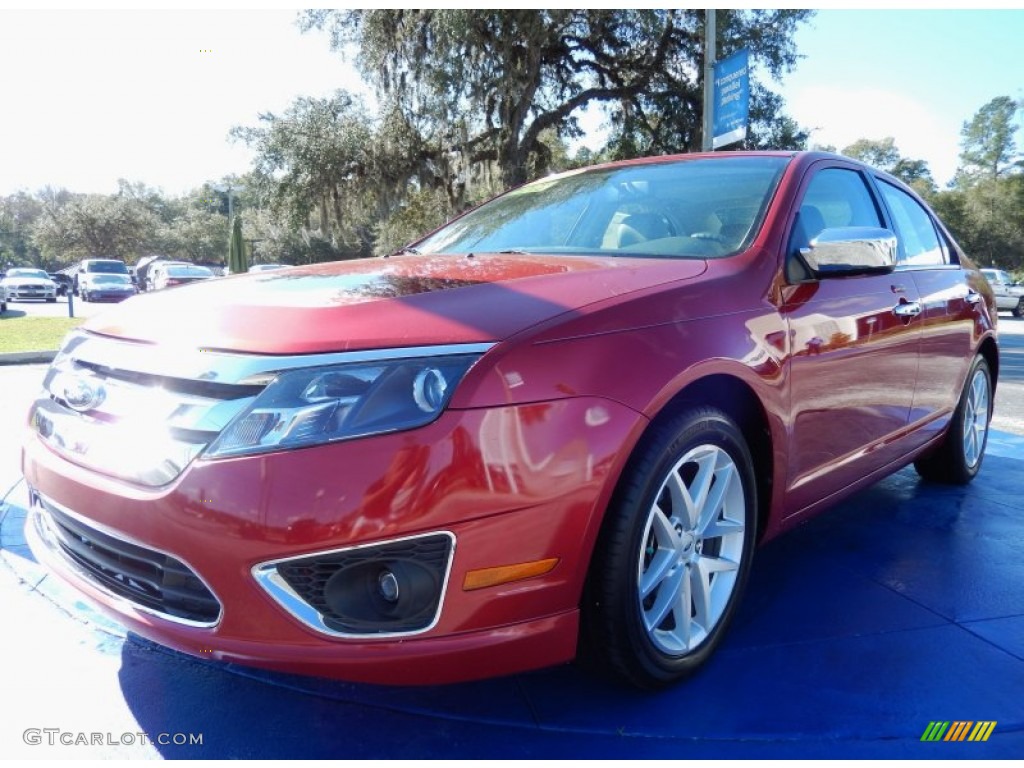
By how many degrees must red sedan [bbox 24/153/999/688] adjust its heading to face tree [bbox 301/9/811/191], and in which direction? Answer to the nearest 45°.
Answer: approximately 135° to its right

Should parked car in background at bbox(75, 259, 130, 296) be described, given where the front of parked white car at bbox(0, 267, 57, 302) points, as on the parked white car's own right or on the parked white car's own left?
on the parked white car's own left

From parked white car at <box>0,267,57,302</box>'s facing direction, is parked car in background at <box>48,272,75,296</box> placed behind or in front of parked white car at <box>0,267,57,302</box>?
behind

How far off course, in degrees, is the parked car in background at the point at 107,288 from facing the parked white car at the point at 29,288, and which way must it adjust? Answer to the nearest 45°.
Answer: approximately 135° to its right

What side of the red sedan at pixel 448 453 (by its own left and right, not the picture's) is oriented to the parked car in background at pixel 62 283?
right

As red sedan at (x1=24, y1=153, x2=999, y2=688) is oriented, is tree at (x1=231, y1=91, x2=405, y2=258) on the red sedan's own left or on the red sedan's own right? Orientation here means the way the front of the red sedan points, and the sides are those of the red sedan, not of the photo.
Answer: on the red sedan's own right

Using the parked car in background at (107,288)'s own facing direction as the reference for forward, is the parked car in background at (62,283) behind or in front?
behind

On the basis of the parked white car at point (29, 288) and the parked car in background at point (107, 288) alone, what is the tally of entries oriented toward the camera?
2
